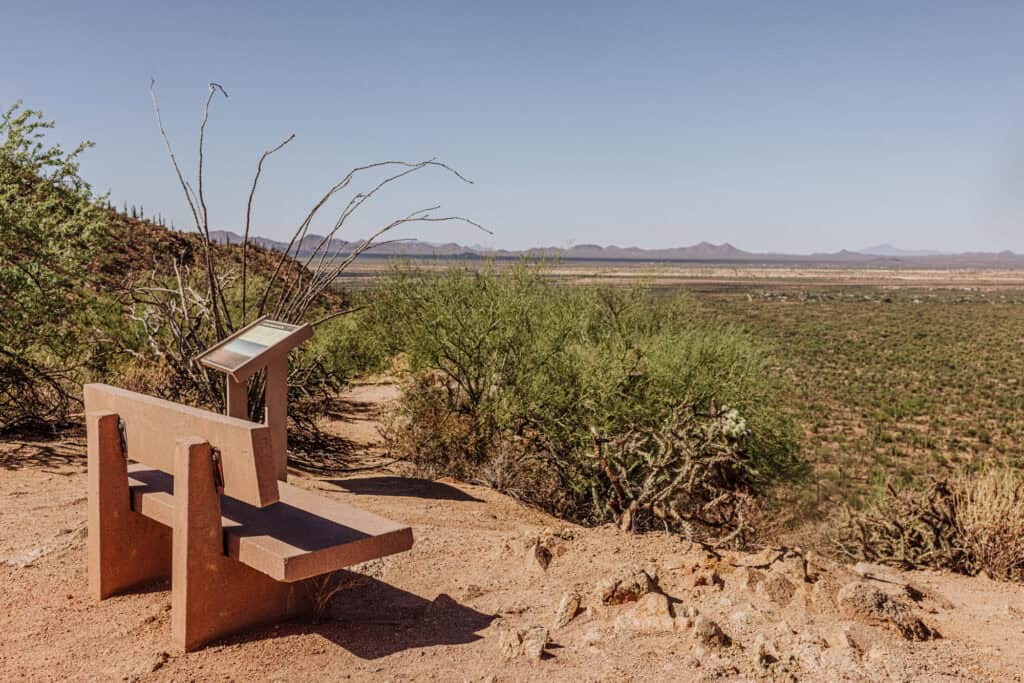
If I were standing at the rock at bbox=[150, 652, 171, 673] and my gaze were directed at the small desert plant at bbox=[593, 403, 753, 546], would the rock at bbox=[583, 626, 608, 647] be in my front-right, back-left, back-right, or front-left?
front-right

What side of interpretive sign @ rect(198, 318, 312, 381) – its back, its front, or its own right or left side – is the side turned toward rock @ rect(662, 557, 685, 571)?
left

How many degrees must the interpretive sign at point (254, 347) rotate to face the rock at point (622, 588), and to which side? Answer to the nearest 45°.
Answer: approximately 90° to its left

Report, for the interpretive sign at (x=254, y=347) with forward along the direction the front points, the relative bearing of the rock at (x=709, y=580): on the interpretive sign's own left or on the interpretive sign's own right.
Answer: on the interpretive sign's own left

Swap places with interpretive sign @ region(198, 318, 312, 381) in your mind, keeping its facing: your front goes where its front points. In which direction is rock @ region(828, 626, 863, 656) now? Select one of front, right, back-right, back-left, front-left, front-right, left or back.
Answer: left

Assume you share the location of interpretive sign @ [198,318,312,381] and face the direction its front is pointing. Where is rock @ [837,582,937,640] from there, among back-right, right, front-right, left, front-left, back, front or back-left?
left
